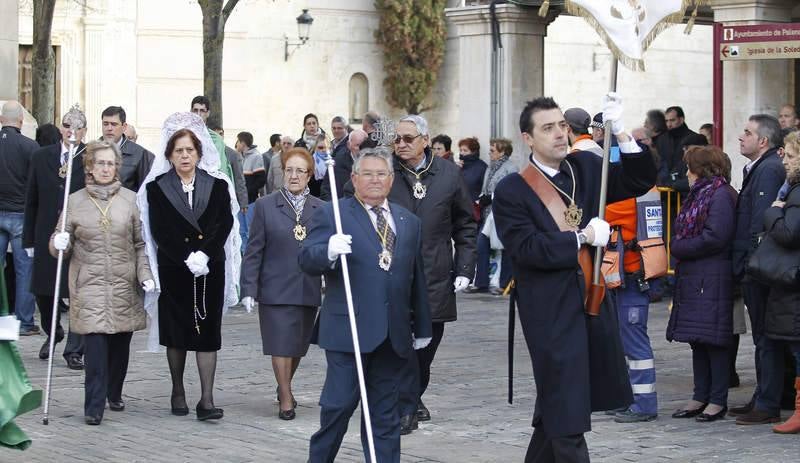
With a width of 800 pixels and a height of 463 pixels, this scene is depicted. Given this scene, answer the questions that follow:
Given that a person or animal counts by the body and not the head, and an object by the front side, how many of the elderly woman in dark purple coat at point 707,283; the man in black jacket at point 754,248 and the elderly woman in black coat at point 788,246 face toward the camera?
0

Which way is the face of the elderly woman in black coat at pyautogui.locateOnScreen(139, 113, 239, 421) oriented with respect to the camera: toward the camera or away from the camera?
toward the camera

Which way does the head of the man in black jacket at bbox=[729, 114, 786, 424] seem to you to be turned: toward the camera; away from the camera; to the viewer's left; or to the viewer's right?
to the viewer's left

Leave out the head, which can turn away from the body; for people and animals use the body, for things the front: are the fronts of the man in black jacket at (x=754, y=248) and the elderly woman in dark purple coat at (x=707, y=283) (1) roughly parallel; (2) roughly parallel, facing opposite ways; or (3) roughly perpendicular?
roughly parallel

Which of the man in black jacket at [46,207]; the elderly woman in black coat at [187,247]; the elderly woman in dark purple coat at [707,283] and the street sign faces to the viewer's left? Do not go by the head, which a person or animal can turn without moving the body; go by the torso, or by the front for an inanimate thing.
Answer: the elderly woman in dark purple coat at [707,283]

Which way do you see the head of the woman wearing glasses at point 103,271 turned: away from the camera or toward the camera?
toward the camera

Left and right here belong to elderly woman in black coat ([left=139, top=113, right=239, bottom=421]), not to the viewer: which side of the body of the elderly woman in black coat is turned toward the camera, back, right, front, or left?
front

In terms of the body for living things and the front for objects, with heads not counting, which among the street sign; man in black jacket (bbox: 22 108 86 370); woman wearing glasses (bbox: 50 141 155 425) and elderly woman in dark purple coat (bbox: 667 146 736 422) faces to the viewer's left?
the elderly woman in dark purple coat

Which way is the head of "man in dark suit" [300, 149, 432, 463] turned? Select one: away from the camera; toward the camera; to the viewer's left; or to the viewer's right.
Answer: toward the camera

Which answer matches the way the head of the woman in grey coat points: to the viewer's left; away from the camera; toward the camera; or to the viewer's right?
toward the camera

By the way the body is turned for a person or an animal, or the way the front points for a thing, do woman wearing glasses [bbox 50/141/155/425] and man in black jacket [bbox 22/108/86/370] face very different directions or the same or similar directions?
same or similar directions

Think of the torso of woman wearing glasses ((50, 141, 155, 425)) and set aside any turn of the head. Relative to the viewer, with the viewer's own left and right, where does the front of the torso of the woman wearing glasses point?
facing the viewer

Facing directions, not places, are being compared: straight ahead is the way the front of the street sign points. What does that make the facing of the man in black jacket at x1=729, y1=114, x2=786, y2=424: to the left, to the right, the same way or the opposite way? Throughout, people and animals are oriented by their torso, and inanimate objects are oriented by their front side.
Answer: to the right

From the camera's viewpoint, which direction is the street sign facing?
toward the camera

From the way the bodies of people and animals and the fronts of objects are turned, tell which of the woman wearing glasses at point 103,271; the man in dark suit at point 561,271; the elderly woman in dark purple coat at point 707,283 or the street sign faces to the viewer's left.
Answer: the elderly woman in dark purple coat

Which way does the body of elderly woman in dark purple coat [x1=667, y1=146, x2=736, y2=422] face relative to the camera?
to the viewer's left

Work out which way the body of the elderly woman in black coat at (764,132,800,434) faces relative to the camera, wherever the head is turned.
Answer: to the viewer's left
